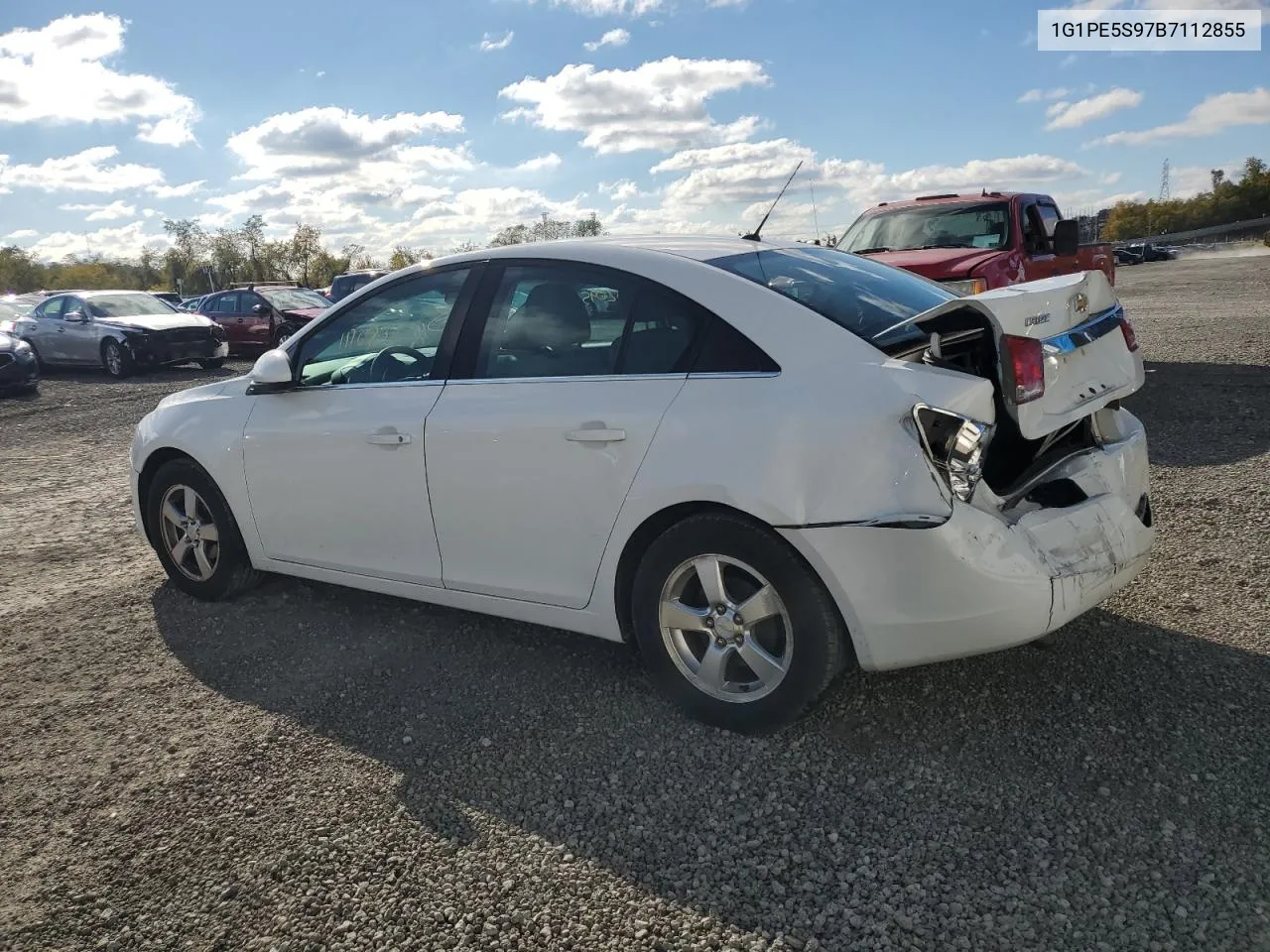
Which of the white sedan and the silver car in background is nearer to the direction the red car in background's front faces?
the white sedan

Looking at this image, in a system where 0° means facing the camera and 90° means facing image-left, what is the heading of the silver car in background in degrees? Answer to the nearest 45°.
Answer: approximately 315°

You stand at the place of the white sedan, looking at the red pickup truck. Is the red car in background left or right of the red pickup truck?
left

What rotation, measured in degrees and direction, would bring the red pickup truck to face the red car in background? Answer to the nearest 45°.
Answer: approximately 90° to its right

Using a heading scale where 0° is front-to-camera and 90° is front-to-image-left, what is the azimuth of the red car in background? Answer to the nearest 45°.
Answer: approximately 315°

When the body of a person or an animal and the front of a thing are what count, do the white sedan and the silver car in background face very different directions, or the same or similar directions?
very different directions

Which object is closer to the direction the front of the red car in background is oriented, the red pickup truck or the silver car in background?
the red pickup truck

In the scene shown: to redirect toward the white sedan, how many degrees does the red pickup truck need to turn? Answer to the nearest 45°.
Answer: approximately 45° to its left
